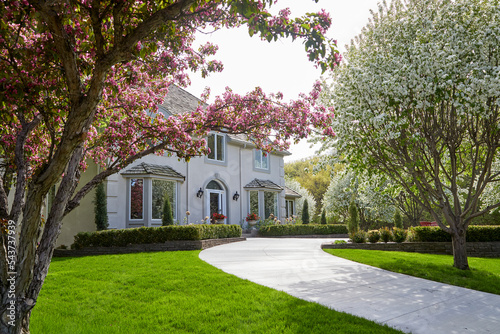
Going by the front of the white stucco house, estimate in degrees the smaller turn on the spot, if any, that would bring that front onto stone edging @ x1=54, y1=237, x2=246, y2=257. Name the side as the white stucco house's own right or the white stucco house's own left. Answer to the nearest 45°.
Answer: approximately 45° to the white stucco house's own right

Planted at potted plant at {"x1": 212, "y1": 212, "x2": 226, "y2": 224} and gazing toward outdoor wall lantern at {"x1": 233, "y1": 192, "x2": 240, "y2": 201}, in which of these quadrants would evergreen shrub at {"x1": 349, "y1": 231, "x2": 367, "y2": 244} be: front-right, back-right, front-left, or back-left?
back-right

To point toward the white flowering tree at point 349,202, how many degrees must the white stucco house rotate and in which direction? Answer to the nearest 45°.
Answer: approximately 90° to its left

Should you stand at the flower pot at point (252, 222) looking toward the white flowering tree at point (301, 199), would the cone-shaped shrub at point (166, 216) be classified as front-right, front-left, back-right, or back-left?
back-left

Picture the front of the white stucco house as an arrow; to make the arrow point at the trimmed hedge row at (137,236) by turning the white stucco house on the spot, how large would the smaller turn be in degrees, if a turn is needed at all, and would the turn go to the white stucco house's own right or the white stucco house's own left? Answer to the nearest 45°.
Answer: approximately 45° to the white stucco house's own right

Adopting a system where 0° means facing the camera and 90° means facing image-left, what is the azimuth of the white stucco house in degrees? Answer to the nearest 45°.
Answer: approximately 315°

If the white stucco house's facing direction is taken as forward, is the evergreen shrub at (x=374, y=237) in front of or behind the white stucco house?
in front

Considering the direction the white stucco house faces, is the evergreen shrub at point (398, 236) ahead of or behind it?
ahead

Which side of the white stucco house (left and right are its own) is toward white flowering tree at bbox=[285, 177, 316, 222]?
left
